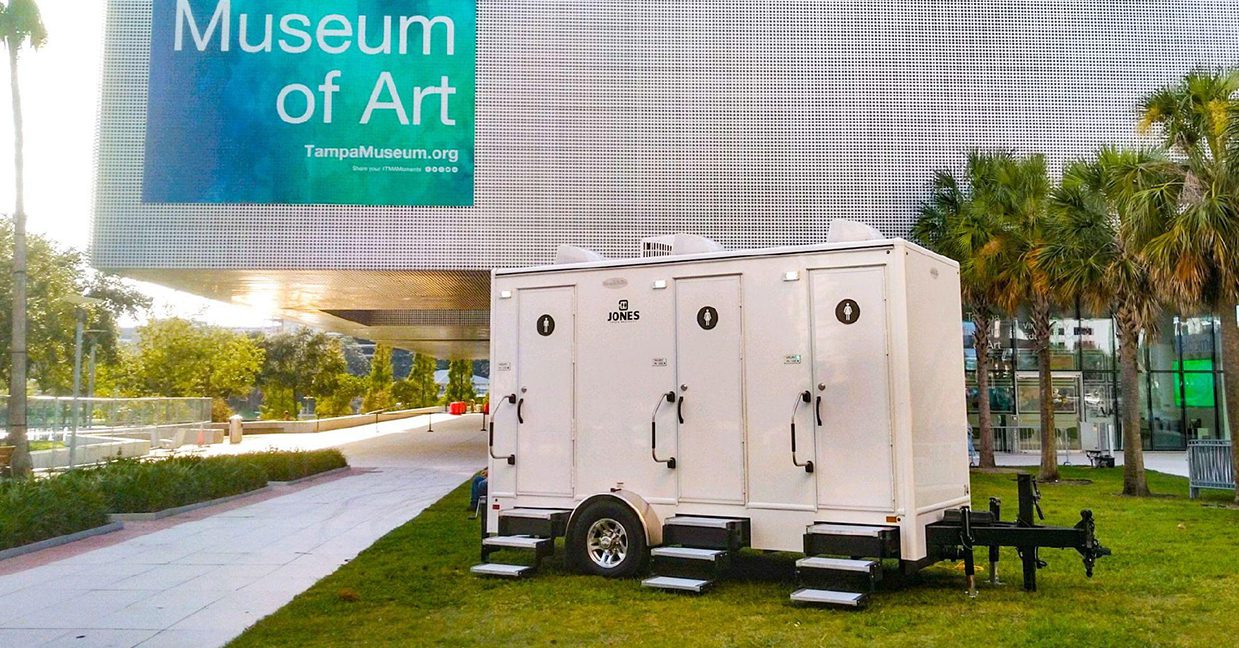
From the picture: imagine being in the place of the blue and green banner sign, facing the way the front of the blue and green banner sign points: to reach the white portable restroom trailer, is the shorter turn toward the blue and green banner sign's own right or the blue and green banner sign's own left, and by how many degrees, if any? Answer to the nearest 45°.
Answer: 0° — it already faces it

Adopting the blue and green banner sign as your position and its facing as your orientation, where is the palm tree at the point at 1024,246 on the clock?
The palm tree is roughly at 10 o'clock from the blue and green banner sign.

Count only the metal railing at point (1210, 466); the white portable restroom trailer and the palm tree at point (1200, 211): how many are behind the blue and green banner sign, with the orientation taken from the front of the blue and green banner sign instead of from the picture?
0

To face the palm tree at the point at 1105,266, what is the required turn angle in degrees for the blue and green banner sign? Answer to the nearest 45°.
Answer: approximately 45° to its left

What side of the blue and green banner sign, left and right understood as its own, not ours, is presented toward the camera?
front

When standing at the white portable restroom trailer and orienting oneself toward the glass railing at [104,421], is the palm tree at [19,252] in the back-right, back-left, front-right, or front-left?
front-left

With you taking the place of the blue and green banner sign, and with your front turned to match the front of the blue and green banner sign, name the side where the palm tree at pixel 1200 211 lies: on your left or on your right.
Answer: on your left

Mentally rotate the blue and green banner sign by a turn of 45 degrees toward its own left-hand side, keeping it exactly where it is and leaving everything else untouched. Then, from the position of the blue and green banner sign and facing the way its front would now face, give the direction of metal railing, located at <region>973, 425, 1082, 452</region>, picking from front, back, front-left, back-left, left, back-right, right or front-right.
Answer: front-left

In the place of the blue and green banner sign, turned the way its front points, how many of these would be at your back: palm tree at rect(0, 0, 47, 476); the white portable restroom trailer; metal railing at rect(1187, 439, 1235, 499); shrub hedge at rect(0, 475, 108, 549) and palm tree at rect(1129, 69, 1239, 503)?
0

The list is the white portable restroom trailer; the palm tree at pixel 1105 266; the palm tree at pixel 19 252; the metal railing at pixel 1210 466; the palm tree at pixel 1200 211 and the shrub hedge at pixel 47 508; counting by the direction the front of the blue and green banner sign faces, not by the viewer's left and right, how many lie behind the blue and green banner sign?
0
